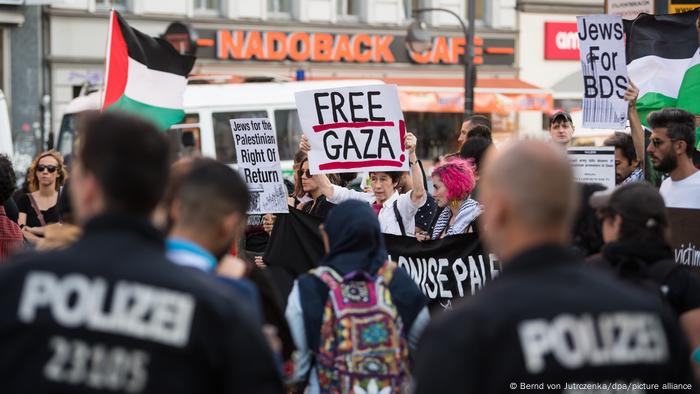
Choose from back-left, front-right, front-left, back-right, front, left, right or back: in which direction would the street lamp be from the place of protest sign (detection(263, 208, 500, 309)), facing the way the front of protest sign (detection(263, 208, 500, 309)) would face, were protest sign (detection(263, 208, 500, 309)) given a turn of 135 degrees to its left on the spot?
front-left

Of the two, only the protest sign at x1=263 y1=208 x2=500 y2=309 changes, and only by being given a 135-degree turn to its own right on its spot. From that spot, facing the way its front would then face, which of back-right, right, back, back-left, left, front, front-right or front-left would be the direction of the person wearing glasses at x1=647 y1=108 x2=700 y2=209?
back-right

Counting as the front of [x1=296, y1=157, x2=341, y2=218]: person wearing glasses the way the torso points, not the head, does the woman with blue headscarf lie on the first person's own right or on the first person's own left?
on the first person's own left

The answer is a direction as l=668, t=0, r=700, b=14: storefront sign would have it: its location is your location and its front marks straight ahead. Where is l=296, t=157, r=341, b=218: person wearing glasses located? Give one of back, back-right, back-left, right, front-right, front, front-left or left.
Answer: front-right

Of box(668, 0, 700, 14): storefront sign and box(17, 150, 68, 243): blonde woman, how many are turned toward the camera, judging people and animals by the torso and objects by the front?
2

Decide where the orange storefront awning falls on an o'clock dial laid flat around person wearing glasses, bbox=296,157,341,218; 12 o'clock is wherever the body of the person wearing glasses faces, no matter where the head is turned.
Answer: The orange storefront awning is roughly at 5 o'clock from the person wearing glasses.

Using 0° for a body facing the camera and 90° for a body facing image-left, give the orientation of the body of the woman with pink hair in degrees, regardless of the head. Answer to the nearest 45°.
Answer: approximately 45°

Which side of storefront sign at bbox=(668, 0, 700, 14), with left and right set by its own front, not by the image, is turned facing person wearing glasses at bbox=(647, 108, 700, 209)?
front
